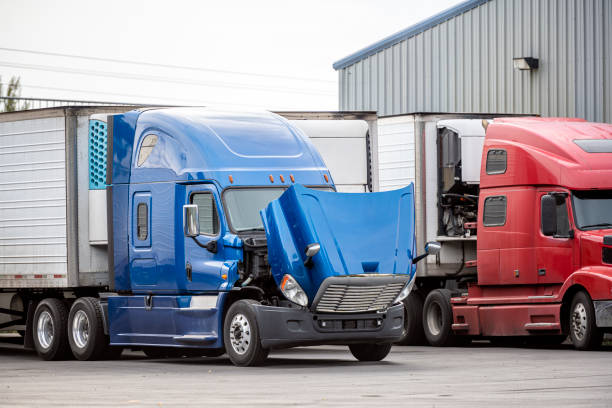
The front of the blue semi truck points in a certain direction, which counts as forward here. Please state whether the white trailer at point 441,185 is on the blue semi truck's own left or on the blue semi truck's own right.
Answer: on the blue semi truck's own left

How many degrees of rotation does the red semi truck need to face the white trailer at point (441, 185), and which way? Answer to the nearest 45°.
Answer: approximately 180°

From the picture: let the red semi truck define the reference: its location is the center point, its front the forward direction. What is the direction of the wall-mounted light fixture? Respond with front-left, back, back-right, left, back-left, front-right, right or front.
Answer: back-left

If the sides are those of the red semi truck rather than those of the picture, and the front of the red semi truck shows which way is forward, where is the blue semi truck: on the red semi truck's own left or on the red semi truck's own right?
on the red semi truck's own right

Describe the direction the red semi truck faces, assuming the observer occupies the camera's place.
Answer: facing the viewer and to the right of the viewer

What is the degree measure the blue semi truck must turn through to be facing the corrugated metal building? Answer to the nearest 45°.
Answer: approximately 90° to its left

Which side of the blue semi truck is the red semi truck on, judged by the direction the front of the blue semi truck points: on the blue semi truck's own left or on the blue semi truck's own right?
on the blue semi truck's own left

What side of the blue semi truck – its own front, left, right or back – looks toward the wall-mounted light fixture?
left

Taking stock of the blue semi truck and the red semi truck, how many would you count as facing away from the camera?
0

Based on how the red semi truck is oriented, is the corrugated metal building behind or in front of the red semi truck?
behind
